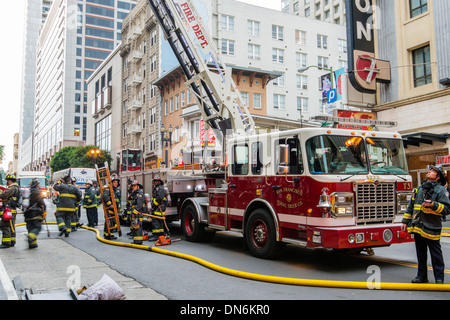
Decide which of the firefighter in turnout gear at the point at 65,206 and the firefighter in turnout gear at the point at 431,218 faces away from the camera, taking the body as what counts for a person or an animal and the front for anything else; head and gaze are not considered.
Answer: the firefighter in turnout gear at the point at 65,206

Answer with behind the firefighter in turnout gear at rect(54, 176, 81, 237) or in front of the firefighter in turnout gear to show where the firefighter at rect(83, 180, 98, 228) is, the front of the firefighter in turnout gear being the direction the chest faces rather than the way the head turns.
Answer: in front

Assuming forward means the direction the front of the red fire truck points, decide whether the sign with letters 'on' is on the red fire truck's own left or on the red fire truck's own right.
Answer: on the red fire truck's own left

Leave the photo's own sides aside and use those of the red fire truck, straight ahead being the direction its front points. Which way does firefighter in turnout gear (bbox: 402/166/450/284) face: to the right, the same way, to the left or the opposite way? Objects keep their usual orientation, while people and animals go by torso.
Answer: to the right

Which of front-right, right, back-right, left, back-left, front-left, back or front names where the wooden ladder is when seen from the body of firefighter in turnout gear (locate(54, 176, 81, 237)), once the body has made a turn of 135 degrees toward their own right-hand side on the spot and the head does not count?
front

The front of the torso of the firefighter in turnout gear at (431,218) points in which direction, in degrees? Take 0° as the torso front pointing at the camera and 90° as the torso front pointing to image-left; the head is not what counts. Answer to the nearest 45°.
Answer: approximately 45°

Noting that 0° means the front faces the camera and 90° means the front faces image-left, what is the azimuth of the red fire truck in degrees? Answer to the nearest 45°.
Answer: approximately 315°

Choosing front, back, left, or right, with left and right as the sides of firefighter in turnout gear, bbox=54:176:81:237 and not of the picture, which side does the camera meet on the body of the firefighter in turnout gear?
back

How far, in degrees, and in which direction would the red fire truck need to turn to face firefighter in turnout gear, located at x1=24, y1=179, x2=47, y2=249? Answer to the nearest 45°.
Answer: approximately 135° to its right

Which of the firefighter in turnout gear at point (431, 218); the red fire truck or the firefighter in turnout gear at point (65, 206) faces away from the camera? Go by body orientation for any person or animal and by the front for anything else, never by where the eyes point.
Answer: the firefighter in turnout gear at point (65, 206)
